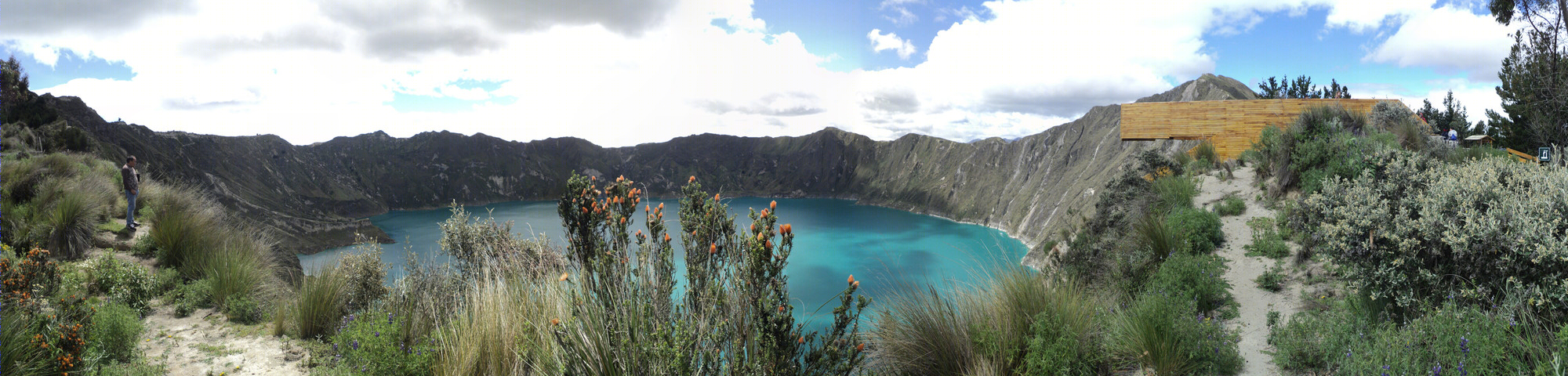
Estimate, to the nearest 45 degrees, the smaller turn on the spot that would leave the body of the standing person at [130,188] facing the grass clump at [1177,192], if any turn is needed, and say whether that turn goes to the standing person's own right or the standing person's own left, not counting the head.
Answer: approximately 45° to the standing person's own right

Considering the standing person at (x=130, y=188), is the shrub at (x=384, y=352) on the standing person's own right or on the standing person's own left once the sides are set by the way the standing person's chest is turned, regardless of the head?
on the standing person's own right

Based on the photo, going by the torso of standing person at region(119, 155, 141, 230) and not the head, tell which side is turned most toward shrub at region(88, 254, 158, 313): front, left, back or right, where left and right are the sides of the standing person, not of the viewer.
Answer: right

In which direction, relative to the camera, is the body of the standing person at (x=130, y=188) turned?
to the viewer's right

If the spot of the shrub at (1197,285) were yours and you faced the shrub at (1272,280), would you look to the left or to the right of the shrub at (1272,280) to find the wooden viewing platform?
left

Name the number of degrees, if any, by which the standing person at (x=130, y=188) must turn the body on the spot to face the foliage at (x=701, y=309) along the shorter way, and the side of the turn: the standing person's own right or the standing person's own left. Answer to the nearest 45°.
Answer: approximately 90° to the standing person's own right

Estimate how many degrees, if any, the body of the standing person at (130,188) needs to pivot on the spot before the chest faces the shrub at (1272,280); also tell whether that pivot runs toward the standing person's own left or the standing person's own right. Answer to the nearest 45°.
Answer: approximately 45° to the standing person's own right

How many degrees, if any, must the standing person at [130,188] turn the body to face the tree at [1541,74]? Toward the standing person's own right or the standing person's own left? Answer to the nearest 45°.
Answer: approximately 45° to the standing person's own right

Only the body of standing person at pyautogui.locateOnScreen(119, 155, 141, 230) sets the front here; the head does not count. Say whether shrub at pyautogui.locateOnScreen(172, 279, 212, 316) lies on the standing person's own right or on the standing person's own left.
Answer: on the standing person's own right

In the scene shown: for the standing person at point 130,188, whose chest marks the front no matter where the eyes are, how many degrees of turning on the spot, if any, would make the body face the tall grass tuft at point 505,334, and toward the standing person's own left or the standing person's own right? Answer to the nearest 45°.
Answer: approximately 90° to the standing person's own right

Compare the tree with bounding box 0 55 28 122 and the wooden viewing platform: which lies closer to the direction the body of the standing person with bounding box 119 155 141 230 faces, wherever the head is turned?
the wooden viewing platform

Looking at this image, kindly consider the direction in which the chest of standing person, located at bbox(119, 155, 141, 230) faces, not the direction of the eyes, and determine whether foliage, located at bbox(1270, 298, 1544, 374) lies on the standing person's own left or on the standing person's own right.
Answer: on the standing person's own right

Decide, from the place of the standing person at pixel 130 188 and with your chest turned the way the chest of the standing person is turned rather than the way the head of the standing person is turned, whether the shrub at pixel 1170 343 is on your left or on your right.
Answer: on your right
